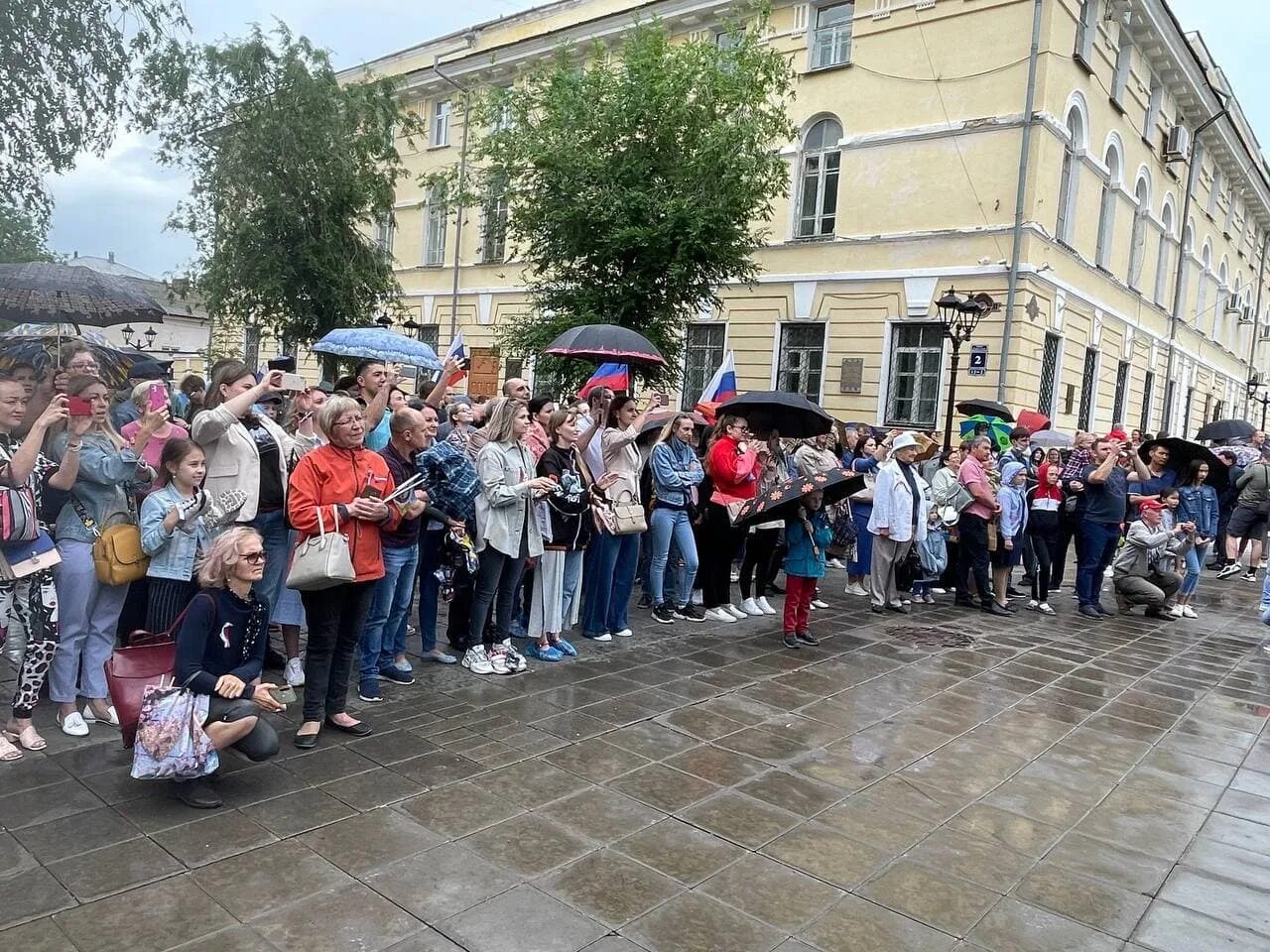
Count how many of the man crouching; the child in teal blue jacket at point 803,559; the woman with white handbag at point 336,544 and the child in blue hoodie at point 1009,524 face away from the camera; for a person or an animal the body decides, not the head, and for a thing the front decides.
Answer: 0

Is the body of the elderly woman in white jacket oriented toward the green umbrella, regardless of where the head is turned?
no

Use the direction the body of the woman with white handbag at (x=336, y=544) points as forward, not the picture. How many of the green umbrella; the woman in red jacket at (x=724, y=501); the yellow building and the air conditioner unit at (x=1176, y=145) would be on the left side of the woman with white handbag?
4

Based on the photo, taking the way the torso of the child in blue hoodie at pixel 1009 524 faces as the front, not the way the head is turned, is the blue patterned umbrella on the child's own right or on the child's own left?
on the child's own right

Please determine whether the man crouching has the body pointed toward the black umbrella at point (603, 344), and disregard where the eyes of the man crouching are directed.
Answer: no

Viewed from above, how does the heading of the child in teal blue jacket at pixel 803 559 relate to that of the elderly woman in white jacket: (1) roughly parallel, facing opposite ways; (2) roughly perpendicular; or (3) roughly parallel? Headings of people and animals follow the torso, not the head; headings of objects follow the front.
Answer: roughly parallel

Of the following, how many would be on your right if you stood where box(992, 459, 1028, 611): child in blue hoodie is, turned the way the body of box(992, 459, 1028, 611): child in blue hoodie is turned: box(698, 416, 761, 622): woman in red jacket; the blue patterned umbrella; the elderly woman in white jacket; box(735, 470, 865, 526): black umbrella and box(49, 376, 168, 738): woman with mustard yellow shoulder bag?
5

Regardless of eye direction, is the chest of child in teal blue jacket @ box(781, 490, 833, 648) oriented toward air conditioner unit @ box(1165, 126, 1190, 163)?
no

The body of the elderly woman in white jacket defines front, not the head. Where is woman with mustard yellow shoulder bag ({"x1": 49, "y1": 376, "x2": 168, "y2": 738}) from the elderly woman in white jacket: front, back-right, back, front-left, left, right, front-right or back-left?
right

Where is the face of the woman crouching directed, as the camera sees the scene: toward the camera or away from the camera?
toward the camera

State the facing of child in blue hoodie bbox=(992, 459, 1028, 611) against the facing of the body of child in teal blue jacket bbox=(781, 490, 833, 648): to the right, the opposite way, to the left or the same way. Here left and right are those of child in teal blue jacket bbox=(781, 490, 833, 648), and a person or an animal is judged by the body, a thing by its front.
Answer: the same way

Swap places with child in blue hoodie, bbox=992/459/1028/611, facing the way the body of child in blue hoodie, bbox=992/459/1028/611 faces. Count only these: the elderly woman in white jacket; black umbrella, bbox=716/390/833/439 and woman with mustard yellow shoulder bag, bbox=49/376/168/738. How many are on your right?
3

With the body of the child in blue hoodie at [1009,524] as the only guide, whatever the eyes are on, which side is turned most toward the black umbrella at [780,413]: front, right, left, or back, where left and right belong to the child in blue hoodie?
right

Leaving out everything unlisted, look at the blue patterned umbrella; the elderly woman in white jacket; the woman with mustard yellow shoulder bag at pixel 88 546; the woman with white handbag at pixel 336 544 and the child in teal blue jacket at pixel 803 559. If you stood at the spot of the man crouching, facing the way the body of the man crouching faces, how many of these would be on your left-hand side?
0

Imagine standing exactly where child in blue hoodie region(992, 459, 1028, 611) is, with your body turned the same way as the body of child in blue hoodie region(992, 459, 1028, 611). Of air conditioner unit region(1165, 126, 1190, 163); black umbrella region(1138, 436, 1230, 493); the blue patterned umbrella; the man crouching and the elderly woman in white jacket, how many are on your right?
2

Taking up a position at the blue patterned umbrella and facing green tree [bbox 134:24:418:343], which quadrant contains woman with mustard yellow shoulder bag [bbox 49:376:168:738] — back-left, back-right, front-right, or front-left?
back-left

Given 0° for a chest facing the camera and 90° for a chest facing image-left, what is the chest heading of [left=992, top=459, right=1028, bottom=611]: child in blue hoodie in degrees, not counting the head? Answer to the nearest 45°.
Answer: approximately 315°

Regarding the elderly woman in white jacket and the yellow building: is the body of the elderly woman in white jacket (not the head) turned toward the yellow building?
no
